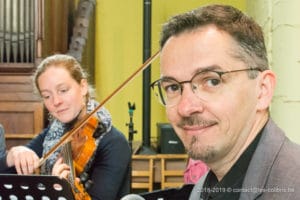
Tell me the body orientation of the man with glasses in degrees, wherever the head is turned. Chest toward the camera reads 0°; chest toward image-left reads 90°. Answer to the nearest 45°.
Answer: approximately 45°

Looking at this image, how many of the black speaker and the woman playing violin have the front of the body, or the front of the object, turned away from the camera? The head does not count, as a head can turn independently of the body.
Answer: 0

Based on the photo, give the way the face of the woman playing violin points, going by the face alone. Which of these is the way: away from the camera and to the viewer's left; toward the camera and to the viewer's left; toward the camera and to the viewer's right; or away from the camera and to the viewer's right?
toward the camera and to the viewer's left

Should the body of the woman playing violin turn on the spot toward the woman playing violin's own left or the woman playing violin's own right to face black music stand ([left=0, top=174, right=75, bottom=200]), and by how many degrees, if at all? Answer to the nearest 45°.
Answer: approximately 45° to the woman playing violin's own left

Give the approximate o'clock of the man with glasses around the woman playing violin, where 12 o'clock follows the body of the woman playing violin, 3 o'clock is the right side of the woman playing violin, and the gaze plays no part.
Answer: The man with glasses is roughly at 10 o'clock from the woman playing violin.

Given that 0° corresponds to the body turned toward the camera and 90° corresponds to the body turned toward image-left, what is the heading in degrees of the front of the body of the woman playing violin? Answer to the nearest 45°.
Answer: approximately 45°

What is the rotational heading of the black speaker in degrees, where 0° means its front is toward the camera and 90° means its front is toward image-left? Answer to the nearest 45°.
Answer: approximately 0°

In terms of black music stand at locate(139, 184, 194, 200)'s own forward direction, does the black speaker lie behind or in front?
in front

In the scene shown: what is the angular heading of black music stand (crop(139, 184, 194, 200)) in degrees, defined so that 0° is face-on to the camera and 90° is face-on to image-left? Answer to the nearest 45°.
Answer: approximately 180°

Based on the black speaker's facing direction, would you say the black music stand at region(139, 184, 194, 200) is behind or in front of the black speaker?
in front

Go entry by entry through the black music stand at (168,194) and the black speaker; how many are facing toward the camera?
1

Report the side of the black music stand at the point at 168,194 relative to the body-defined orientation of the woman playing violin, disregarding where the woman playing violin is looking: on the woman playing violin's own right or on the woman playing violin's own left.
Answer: on the woman playing violin's own left

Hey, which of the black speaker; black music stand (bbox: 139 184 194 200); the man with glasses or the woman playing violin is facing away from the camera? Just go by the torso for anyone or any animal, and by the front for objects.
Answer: the black music stand

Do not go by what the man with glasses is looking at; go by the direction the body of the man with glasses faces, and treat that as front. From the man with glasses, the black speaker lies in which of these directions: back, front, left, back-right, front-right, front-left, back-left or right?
back-right
